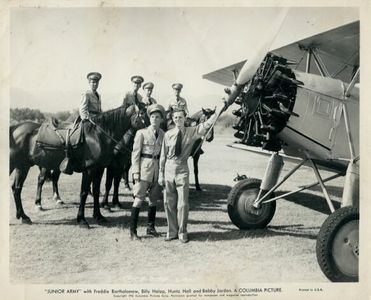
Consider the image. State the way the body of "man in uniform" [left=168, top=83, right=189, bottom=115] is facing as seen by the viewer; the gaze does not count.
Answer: toward the camera
